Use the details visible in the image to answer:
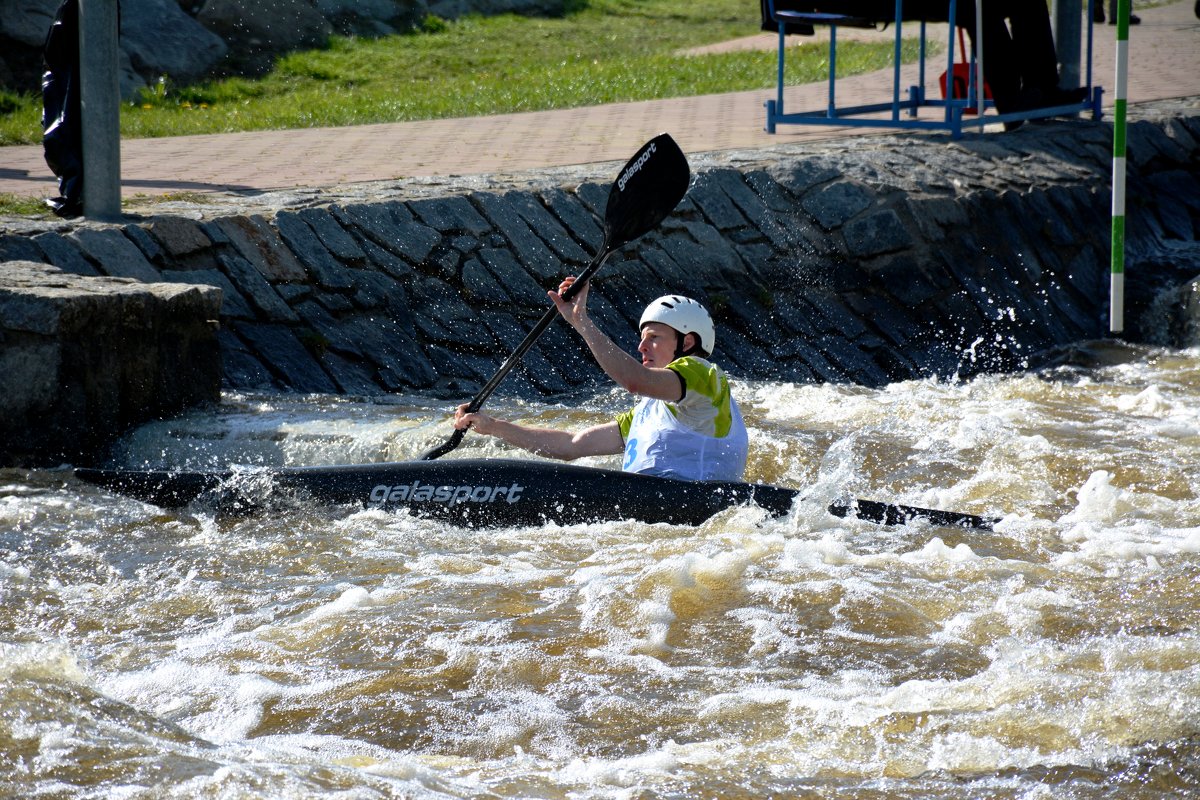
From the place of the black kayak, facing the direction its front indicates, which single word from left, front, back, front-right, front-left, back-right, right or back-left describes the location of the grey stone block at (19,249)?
front-right

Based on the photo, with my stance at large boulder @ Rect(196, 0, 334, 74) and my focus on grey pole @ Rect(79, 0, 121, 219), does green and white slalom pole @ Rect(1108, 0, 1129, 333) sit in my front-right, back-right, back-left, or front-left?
front-left

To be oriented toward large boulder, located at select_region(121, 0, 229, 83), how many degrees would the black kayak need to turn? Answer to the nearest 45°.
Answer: approximately 90° to its right

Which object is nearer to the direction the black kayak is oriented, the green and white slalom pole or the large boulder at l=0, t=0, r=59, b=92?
the large boulder

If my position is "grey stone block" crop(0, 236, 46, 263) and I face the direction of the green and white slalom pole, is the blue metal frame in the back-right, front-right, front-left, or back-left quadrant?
front-left

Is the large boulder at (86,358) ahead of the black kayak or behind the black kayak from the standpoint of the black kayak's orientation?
ahead

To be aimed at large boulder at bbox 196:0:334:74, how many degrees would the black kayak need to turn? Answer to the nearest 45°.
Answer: approximately 90° to its right

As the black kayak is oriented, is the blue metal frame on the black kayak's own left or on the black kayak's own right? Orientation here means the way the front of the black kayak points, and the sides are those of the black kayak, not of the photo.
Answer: on the black kayak's own right

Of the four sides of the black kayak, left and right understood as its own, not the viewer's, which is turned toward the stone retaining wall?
right

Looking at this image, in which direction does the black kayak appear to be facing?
to the viewer's left

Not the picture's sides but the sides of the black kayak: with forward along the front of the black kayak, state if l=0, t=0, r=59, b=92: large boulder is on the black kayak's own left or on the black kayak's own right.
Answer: on the black kayak's own right
